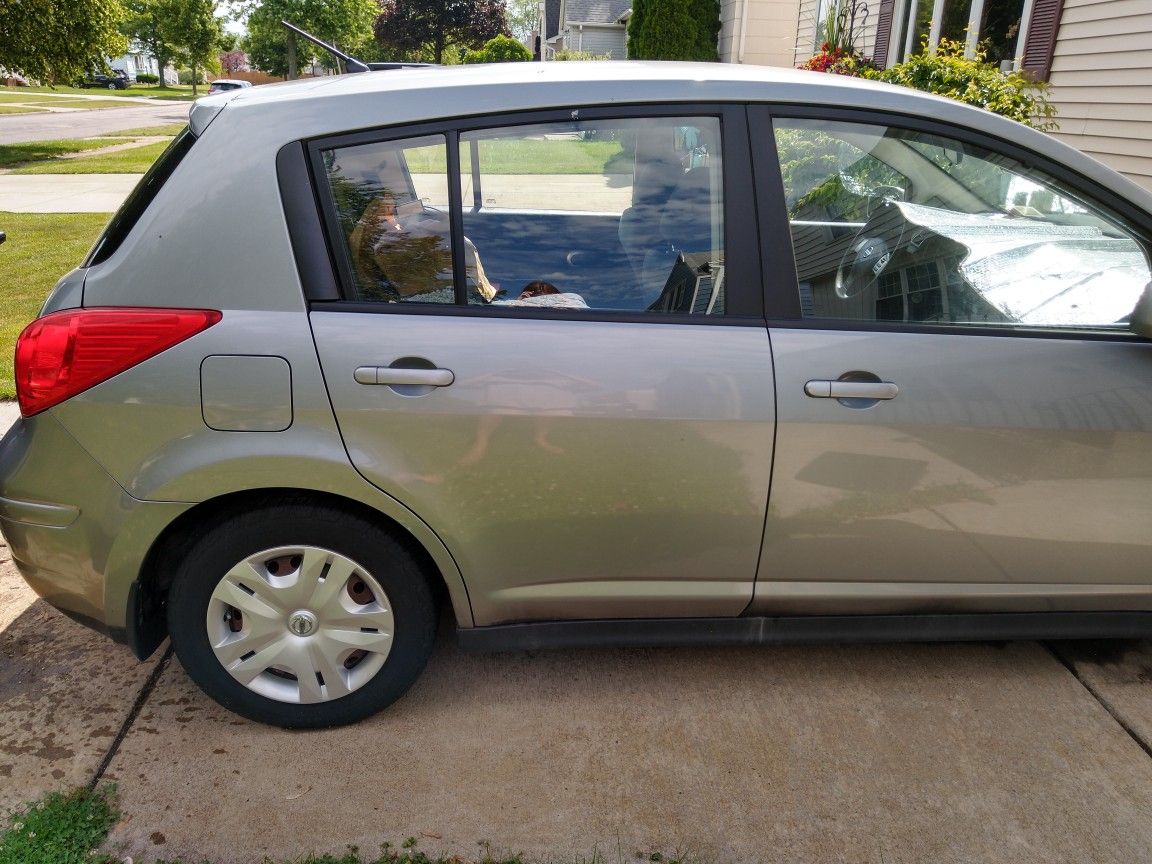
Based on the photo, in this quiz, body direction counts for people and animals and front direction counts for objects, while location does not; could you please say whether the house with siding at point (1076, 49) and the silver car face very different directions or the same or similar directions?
very different directions

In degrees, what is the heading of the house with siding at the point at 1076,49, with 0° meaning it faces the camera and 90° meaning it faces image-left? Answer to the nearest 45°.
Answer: approximately 45°

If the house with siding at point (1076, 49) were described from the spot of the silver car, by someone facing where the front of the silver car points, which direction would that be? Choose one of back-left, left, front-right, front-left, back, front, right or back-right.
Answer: front-left

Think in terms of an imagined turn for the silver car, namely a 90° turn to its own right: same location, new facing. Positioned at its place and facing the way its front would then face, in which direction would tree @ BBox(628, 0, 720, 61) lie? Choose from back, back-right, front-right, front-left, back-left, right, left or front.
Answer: back

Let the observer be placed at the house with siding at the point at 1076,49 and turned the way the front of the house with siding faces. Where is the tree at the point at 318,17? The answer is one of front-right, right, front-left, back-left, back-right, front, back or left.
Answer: right

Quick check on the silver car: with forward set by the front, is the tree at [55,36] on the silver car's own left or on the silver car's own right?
on the silver car's own left

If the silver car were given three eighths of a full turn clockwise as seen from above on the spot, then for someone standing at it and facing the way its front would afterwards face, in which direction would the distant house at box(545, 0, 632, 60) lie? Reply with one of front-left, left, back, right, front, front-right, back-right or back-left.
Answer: back-right

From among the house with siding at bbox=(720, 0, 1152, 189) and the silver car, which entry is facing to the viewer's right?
the silver car

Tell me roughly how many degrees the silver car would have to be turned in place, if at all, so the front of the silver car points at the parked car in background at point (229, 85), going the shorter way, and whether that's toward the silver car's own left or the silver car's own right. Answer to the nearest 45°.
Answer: approximately 135° to the silver car's own left

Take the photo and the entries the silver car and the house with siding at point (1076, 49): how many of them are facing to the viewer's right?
1

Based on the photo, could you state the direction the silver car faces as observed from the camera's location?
facing to the right of the viewer

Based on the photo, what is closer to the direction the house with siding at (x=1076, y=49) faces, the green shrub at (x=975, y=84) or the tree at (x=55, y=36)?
the green shrub

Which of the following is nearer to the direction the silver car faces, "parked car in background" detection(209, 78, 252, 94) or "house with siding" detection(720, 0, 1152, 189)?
the house with siding

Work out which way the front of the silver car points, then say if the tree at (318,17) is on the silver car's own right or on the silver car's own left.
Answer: on the silver car's own left
